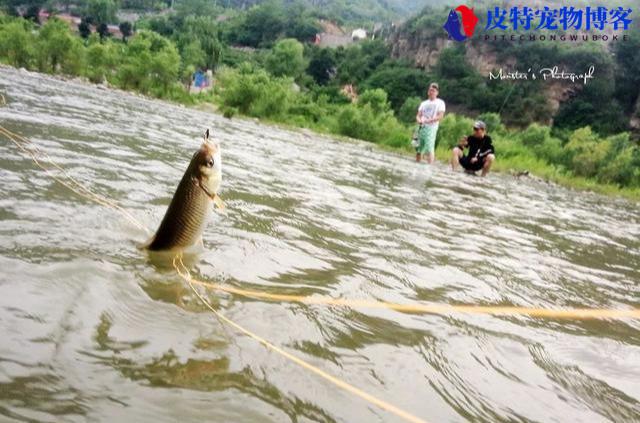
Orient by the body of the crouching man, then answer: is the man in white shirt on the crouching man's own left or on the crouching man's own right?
on the crouching man's own right

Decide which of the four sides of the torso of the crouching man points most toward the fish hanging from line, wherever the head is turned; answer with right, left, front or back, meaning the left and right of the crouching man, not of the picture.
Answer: front

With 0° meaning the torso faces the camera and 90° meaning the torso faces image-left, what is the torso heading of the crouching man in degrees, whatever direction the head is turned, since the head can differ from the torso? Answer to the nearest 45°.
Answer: approximately 0°

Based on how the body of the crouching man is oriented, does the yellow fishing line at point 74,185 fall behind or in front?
in front

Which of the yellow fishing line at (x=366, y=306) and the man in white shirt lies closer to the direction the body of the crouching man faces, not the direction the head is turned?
the yellow fishing line

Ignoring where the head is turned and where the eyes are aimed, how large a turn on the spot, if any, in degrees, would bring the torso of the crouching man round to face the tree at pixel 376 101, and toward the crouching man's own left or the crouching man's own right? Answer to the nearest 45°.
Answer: approximately 180°

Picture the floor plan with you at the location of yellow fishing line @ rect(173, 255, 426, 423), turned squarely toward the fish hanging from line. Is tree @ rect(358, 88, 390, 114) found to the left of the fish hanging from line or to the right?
right

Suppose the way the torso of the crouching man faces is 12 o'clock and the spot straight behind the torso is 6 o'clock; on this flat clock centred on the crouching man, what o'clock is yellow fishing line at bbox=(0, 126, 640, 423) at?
The yellow fishing line is roughly at 12 o'clock from the crouching man.

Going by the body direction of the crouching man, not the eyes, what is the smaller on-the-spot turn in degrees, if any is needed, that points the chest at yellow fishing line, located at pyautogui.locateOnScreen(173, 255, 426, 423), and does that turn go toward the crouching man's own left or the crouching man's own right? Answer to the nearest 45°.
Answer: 0° — they already face it

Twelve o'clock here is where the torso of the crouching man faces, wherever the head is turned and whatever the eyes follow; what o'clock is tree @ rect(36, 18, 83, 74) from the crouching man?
The tree is roughly at 4 o'clock from the crouching man.

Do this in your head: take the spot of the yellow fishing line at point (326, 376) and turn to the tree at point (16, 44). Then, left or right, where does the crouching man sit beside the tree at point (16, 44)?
right

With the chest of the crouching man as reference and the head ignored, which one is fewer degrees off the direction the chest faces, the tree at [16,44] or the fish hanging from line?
the fish hanging from line
